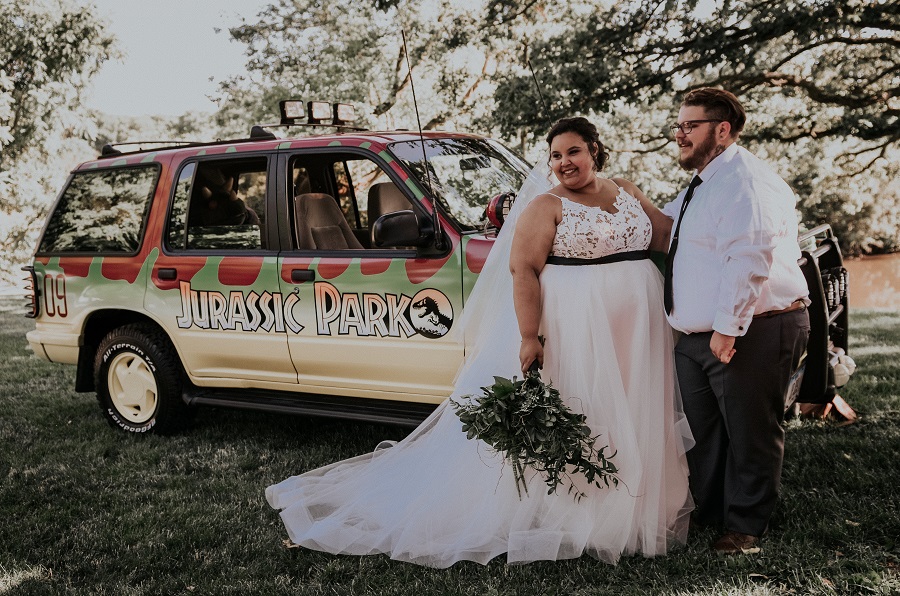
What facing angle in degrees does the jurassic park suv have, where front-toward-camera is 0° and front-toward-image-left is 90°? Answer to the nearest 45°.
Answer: approximately 315°

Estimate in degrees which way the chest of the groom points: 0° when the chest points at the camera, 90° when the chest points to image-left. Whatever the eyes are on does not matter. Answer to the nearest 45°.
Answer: approximately 90°

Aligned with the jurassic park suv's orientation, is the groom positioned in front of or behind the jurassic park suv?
in front

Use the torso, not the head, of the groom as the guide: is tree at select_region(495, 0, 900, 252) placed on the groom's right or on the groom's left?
on the groom's right

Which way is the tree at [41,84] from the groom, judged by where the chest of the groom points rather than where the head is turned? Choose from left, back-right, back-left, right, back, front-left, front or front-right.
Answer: front-right

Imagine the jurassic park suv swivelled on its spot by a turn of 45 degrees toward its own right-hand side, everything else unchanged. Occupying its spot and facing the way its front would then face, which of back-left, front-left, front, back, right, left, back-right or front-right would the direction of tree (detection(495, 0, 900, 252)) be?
back-left

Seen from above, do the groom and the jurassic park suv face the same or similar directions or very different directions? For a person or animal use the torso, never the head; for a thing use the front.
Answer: very different directions

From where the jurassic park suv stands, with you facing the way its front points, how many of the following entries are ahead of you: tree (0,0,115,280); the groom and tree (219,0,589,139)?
1

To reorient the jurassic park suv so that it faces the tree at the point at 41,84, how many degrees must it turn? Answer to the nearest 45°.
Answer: approximately 180°

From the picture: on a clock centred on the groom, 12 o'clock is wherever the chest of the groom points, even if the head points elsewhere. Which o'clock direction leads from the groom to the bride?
The bride is roughly at 12 o'clock from the groom.
